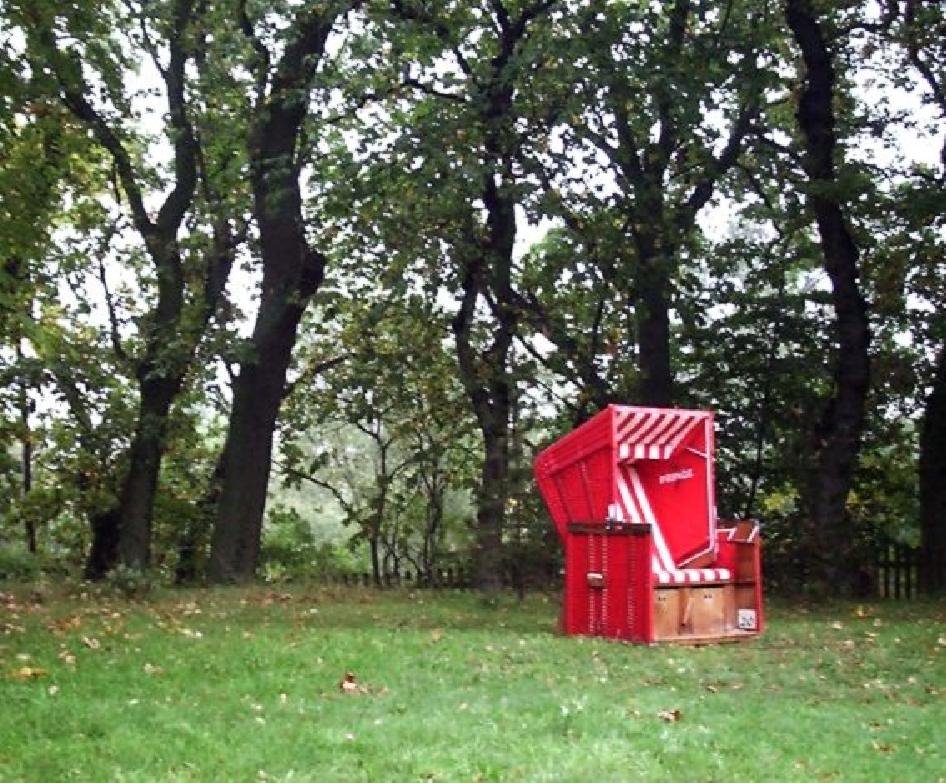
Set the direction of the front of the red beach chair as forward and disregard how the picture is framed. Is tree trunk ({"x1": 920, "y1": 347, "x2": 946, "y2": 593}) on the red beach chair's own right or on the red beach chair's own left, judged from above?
on the red beach chair's own left

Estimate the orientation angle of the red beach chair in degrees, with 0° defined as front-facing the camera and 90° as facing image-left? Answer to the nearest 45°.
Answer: approximately 315°

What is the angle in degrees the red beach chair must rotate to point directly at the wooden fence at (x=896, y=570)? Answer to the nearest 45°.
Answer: approximately 90° to its left

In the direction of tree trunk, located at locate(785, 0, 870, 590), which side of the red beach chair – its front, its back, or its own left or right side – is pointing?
left

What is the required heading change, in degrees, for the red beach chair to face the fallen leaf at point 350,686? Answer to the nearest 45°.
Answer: approximately 90° to its right

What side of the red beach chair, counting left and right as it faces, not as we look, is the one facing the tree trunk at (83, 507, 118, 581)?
back

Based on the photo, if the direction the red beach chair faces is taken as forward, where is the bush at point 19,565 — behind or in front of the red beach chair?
behind

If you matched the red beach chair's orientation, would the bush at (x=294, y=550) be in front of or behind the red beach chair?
behind

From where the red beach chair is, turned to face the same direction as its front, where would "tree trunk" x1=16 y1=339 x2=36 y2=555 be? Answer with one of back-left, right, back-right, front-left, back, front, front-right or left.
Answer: back

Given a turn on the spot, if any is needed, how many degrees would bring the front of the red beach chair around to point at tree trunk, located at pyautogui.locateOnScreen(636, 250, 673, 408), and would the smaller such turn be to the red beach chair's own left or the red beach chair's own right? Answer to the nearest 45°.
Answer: approximately 135° to the red beach chair's own left

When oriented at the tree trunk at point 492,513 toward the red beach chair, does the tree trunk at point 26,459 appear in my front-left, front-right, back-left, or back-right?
back-right

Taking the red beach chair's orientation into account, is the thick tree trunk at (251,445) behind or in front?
behind

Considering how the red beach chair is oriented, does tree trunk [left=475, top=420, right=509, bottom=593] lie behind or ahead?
behind
